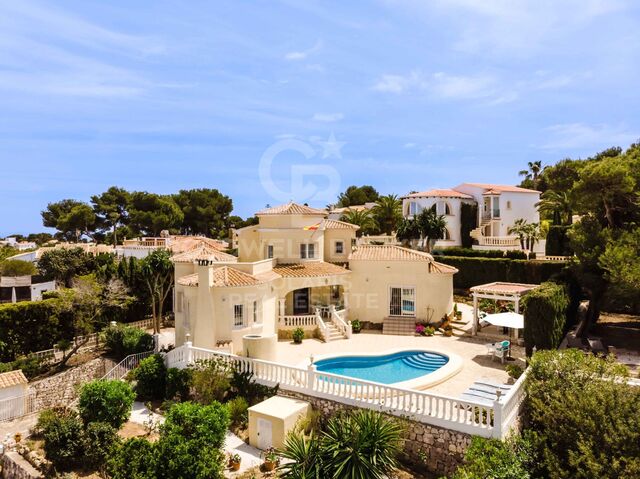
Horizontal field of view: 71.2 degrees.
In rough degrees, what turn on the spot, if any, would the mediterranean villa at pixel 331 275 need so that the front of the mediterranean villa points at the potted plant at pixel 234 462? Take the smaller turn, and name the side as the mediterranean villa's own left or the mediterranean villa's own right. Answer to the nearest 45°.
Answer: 0° — it already faces it

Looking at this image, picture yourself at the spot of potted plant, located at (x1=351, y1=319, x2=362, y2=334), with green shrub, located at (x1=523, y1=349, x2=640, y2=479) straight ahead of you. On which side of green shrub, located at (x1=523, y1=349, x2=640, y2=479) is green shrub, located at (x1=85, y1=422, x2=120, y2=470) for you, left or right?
right

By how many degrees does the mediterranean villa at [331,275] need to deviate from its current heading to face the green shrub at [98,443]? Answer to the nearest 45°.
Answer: approximately 45° to its right

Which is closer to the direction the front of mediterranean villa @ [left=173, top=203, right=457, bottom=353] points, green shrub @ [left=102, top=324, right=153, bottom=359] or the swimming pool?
the swimming pool

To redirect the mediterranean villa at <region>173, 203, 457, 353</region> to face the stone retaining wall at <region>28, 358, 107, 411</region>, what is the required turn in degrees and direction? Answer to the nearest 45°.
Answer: approximately 90° to its right

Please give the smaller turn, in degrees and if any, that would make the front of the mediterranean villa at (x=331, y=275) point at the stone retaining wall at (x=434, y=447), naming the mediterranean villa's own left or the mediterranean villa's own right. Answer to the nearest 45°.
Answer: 0° — it already faces it

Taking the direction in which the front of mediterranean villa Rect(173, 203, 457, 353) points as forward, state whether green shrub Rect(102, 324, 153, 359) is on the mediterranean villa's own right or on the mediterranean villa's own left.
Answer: on the mediterranean villa's own right

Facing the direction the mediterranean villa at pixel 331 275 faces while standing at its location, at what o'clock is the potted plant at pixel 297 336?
The potted plant is roughly at 1 o'clock from the mediterranean villa.

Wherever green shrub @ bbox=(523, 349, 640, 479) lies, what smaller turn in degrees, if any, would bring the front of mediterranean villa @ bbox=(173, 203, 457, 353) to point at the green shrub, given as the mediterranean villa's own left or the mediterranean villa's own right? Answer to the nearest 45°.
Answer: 0° — it already faces it

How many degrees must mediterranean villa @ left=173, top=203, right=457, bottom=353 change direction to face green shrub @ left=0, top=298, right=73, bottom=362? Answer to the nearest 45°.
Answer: approximately 90° to its right

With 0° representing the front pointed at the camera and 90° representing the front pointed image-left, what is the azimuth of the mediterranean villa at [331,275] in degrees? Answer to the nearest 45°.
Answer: approximately 0°

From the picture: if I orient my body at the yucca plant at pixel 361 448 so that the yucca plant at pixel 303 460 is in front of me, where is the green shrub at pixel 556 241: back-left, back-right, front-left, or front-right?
back-right

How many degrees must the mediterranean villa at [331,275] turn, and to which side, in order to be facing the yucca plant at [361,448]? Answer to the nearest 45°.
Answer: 0° — it already faces it

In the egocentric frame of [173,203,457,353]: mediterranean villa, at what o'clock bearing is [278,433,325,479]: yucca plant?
The yucca plant is roughly at 12 o'clock from the mediterranean villa.

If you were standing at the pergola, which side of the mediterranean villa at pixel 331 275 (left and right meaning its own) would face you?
left
